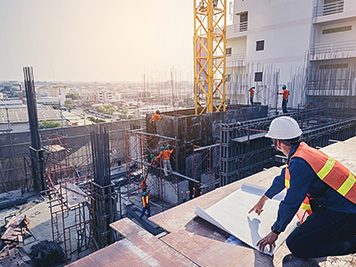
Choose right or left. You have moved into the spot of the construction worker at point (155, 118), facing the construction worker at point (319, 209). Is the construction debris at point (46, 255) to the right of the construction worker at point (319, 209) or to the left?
right

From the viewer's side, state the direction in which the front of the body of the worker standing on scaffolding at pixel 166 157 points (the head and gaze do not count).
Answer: away from the camera

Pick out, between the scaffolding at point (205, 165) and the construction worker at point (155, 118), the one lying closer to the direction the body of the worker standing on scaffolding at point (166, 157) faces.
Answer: the construction worker

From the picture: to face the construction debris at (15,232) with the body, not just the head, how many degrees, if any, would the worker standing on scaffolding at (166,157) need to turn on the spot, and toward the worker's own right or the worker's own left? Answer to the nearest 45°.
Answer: approximately 90° to the worker's own left

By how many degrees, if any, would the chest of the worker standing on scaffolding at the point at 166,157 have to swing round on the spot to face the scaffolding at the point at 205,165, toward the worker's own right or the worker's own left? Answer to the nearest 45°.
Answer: approximately 45° to the worker's own right

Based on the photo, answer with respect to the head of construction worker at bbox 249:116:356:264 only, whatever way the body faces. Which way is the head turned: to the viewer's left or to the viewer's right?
to the viewer's left

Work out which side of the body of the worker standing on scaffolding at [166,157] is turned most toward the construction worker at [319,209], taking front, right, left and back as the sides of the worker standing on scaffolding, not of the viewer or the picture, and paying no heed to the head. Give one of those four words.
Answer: back
